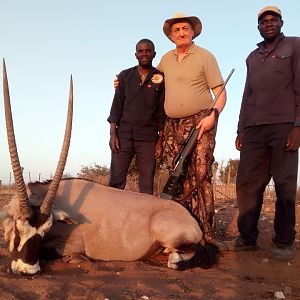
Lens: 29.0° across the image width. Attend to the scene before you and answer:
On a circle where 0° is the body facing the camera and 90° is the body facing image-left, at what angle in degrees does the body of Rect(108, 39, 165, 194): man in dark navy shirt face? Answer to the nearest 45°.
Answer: approximately 0°

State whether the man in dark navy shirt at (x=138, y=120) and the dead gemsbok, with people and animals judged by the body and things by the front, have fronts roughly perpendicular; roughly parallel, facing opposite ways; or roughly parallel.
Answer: roughly perpendicular

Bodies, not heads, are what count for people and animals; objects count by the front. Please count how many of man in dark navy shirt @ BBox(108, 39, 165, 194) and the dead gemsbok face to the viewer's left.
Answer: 1

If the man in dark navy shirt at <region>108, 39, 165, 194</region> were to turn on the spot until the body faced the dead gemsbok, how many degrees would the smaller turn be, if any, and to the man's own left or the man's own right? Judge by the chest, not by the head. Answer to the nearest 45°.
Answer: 0° — they already face it

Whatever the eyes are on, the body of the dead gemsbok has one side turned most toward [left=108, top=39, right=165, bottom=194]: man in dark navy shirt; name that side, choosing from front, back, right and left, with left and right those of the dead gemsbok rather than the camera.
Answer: right

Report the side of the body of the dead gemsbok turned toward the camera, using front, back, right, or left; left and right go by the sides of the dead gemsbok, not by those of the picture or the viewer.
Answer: left

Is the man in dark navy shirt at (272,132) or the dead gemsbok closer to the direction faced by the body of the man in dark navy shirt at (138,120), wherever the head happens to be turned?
the dead gemsbok

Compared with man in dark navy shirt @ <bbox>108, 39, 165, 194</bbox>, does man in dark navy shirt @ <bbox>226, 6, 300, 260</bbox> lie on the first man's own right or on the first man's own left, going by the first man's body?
on the first man's own left

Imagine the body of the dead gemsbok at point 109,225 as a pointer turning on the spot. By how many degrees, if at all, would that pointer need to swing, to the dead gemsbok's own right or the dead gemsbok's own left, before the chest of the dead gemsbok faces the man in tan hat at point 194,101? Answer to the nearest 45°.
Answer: approximately 135° to the dead gemsbok's own right

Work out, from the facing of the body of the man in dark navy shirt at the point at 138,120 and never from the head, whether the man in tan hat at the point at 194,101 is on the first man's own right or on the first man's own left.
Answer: on the first man's own left
